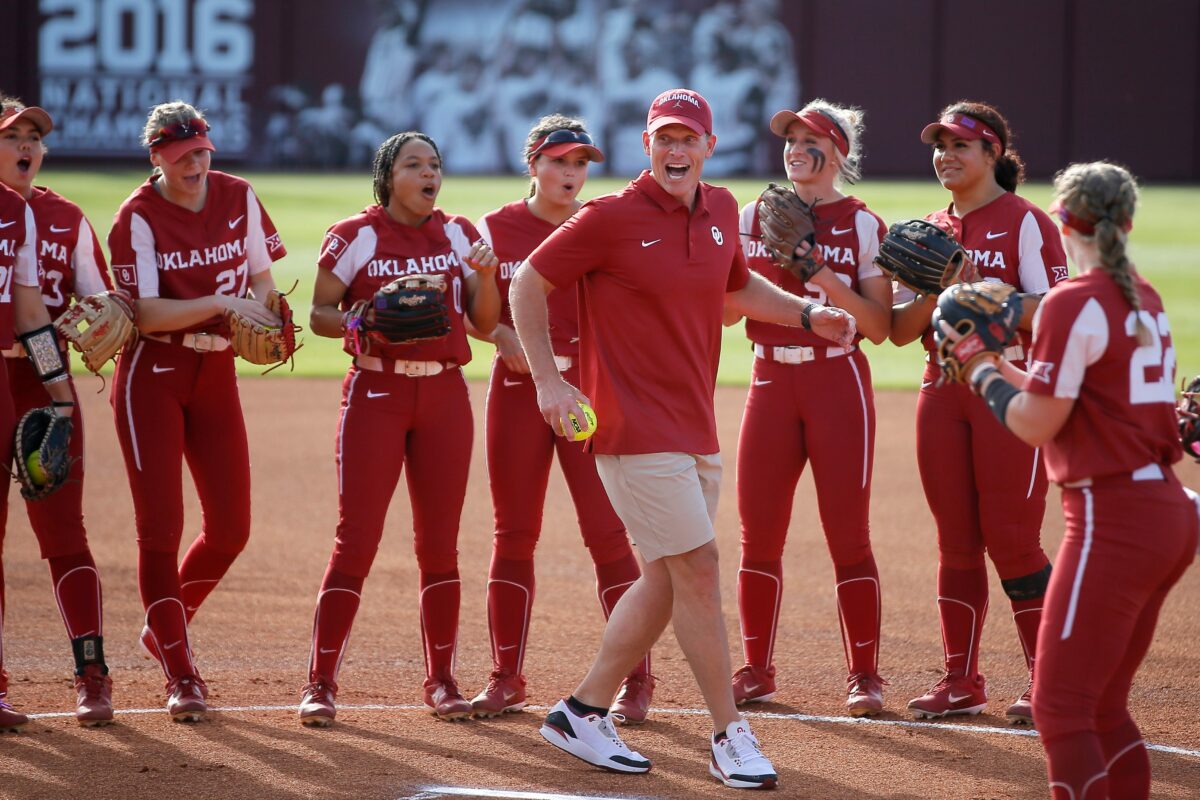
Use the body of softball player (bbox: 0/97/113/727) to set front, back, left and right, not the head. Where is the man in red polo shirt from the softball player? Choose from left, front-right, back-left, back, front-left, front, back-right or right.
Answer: front-left

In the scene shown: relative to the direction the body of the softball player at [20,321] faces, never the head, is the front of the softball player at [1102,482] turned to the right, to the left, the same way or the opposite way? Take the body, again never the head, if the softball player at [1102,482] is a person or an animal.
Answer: the opposite way

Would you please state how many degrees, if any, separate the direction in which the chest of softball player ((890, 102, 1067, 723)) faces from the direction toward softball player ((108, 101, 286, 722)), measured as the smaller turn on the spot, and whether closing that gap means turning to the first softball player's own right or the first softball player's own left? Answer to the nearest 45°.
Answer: approximately 45° to the first softball player's own right

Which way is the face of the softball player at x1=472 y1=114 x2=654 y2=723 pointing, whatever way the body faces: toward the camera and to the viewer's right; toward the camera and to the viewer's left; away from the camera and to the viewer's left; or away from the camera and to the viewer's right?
toward the camera and to the viewer's right

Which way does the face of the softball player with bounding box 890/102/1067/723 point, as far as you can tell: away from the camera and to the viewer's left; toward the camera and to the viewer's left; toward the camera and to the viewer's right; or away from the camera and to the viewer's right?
toward the camera and to the viewer's left

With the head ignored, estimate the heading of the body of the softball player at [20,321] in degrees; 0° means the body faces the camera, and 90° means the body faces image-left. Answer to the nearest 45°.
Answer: approximately 0°

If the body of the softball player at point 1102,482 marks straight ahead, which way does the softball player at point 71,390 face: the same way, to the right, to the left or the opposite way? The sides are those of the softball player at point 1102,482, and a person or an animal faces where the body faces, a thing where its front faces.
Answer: the opposite way

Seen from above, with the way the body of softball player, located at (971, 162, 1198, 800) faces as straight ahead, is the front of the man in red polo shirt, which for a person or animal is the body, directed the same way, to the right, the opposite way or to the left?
the opposite way

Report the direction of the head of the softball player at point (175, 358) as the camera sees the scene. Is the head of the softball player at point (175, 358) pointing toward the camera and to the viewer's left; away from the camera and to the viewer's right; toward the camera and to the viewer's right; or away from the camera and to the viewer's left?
toward the camera and to the viewer's right

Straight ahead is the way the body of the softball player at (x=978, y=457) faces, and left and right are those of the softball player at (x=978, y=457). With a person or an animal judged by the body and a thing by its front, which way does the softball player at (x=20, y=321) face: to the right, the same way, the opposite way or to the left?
to the left

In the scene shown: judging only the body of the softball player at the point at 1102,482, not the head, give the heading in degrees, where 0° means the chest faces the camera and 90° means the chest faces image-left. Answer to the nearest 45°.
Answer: approximately 135°
